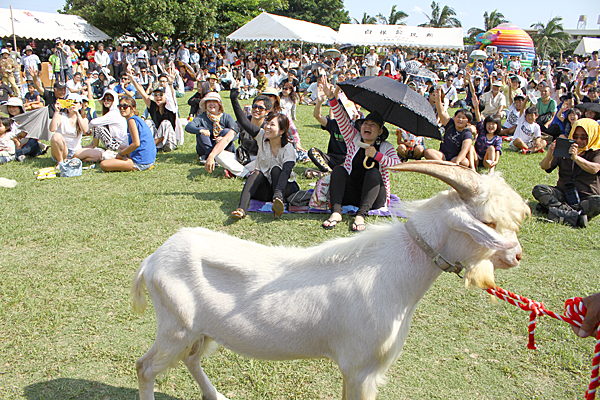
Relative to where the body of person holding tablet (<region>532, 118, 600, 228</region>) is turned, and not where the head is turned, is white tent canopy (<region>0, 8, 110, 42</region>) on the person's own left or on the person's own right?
on the person's own right

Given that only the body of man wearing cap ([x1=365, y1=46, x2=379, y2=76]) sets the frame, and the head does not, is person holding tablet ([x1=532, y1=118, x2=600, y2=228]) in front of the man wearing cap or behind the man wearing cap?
in front

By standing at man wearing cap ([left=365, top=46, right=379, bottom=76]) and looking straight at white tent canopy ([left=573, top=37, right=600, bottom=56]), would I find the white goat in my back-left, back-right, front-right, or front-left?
back-right

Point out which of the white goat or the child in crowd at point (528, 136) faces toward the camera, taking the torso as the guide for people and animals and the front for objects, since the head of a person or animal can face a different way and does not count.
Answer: the child in crowd

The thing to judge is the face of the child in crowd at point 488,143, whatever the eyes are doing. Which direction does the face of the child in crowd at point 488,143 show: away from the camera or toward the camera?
toward the camera

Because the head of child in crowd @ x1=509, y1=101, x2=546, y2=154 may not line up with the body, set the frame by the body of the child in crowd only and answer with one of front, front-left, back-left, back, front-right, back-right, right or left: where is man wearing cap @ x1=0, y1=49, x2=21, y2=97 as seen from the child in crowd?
right

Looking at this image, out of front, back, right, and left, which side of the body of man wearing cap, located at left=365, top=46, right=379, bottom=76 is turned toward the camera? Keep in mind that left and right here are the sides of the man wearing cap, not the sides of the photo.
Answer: front

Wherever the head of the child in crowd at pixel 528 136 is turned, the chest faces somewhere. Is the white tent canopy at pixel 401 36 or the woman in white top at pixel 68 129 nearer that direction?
the woman in white top

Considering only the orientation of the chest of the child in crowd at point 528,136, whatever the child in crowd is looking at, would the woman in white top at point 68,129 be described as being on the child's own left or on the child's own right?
on the child's own right

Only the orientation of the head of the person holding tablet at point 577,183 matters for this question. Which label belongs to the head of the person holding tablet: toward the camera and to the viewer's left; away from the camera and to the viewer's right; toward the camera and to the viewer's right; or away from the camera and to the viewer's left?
toward the camera and to the viewer's left

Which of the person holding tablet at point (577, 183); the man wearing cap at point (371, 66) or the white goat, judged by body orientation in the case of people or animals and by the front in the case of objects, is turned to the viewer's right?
the white goat

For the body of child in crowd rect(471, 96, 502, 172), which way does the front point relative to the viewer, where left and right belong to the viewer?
facing the viewer

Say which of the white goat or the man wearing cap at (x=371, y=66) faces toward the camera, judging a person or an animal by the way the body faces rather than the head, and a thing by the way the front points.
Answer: the man wearing cap

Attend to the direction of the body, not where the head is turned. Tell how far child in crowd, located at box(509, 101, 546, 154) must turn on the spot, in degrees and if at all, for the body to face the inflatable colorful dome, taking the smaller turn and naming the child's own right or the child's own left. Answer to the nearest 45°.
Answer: approximately 180°

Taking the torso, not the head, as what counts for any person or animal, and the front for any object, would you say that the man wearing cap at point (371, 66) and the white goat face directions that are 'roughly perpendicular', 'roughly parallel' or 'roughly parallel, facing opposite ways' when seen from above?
roughly perpendicular

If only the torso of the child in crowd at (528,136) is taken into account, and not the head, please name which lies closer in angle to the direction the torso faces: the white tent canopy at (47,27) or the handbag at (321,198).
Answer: the handbag
